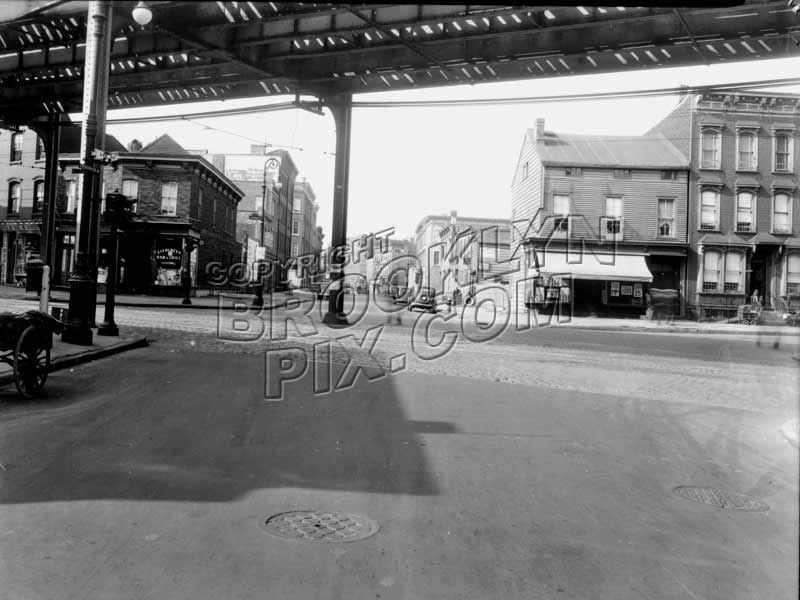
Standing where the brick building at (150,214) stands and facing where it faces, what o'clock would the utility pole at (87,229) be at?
The utility pole is roughly at 12 o'clock from the brick building.

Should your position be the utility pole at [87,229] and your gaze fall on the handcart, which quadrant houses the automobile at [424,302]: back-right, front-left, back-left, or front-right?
back-left

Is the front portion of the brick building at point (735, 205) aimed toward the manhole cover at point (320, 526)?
yes

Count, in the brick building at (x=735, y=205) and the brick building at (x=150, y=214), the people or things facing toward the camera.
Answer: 2

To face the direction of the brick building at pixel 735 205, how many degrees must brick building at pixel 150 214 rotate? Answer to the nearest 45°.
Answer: approximately 45° to its left

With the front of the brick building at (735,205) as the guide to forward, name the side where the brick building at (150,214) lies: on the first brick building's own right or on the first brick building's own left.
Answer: on the first brick building's own right

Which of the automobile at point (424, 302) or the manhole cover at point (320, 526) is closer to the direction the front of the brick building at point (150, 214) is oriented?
the manhole cover

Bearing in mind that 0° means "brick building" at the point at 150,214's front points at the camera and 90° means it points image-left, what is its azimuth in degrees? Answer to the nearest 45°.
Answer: approximately 0°

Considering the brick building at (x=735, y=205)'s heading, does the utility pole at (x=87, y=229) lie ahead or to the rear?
ahead

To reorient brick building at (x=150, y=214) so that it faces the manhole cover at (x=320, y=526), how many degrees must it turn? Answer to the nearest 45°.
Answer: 0° — it already faces it

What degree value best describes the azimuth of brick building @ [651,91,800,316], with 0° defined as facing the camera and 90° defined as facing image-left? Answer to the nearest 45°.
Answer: approximately 0°

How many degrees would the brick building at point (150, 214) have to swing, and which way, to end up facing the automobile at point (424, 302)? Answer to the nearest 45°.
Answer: approximately 45° to its left
